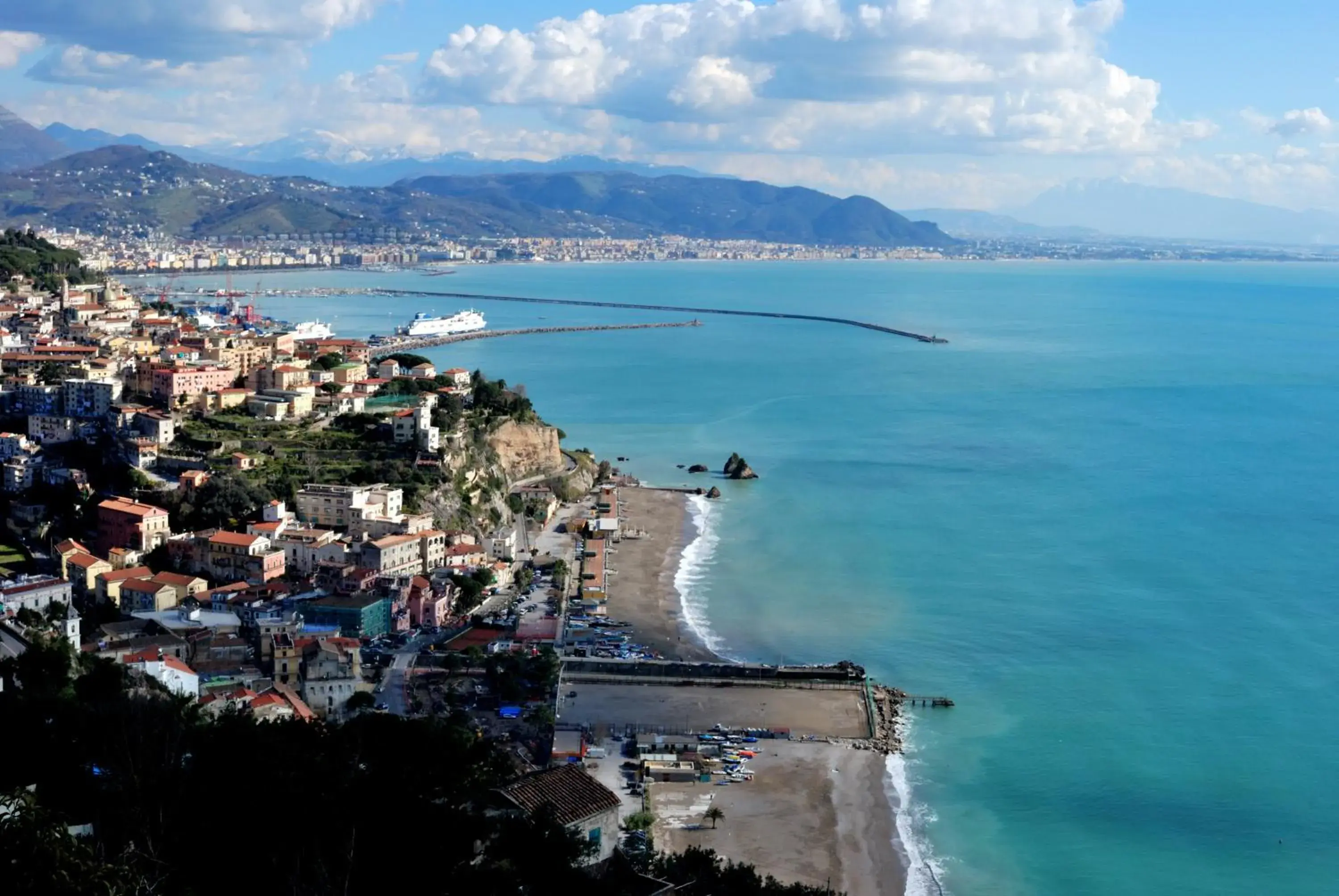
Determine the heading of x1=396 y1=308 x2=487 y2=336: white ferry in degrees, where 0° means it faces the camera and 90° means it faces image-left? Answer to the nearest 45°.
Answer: approximately 270°

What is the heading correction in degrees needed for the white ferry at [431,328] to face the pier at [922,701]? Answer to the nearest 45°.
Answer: approximately 90° to its right

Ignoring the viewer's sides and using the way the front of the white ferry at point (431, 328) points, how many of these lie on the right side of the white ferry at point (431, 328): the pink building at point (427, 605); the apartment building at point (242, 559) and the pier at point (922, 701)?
3

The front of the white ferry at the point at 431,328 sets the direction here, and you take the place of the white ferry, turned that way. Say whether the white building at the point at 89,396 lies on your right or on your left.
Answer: on your right

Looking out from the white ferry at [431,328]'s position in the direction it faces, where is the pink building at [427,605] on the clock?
The pink building is roughly at 3 o'clock from the white ferry.

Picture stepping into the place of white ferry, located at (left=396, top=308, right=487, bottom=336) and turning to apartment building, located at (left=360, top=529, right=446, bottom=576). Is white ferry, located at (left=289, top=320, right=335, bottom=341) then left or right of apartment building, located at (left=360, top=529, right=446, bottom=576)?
right

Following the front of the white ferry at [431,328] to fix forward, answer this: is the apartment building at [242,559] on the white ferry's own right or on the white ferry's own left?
on the white ferry's own right

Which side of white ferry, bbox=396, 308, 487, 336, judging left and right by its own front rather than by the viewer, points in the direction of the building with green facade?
right

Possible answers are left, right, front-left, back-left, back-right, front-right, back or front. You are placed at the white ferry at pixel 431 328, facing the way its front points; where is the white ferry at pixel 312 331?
back-right

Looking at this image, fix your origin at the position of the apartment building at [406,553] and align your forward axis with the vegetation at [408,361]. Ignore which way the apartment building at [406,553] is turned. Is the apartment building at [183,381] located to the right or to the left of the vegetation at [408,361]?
left
